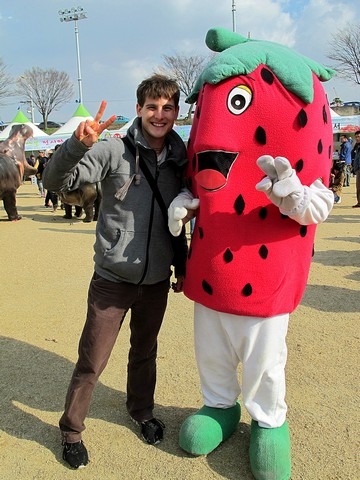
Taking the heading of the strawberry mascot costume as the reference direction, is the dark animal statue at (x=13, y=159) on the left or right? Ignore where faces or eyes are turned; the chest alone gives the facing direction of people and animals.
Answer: on its right

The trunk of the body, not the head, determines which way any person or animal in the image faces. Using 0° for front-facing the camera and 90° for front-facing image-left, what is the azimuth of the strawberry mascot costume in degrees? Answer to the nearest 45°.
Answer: approximately 45°

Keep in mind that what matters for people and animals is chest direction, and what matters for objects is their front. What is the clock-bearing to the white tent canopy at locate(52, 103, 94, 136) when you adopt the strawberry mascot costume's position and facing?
The white tent canopy is roughly at 4 o'clock from the strawberry mascot costume.

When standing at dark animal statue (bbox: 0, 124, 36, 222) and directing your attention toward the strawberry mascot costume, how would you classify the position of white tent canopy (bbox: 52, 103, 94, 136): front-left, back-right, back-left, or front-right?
back-left
